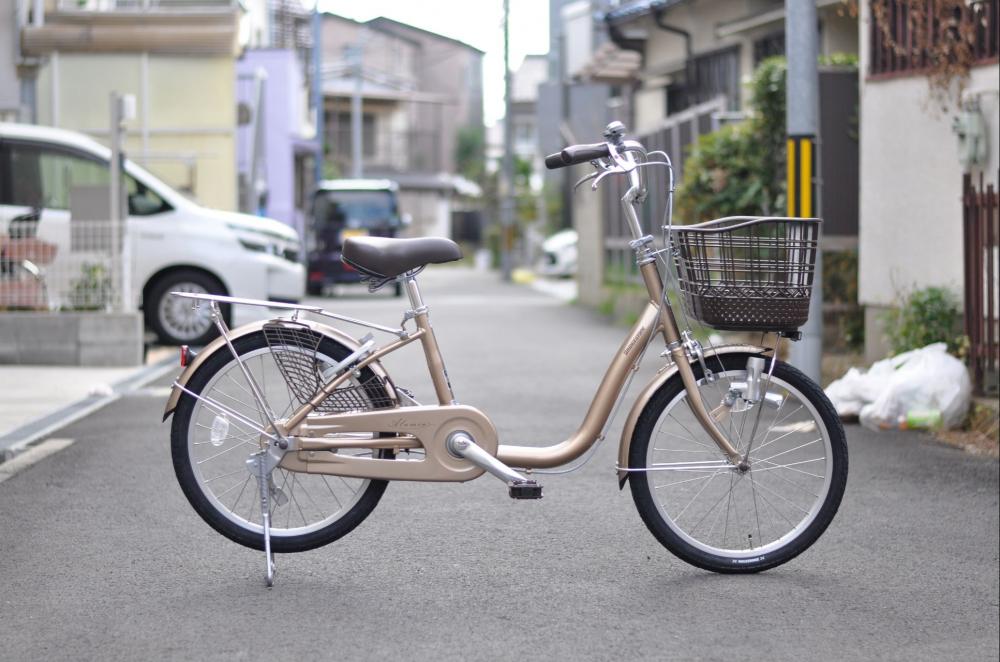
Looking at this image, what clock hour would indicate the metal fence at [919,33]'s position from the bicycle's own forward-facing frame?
The metal fence is roughly at 10 o'clock from the bicycle.

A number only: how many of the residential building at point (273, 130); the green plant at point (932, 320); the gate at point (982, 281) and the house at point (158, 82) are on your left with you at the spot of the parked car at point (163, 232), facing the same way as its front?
2

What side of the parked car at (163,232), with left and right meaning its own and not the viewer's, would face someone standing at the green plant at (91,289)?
right

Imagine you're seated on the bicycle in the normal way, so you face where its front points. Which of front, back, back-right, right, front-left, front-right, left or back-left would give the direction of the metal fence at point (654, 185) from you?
left

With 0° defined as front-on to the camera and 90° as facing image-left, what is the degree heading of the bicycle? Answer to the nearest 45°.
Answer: approximately 270°

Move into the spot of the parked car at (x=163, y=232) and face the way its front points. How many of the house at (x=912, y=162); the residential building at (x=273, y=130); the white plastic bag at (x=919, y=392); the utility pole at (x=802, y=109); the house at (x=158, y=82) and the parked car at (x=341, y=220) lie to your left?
3

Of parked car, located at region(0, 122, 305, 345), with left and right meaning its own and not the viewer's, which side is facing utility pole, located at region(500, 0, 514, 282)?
left

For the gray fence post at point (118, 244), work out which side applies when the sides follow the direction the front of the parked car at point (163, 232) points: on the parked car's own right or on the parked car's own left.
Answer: on the parked car's own right

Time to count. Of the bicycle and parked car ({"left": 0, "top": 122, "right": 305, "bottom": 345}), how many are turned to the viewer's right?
2

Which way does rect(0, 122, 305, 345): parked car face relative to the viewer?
to the viewer's right

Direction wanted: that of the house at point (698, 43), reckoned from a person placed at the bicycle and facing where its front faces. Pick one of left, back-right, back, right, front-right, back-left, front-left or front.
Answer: left

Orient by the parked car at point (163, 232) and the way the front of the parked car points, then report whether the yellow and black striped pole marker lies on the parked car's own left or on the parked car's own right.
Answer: on the parked car's own right

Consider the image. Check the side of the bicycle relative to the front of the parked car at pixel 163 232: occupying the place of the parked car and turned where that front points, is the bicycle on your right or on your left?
on your right
